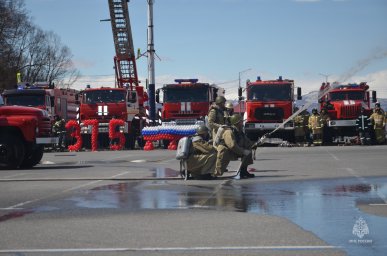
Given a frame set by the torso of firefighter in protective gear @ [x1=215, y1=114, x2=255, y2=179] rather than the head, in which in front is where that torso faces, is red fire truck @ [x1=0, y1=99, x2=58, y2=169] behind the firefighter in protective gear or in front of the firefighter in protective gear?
behind

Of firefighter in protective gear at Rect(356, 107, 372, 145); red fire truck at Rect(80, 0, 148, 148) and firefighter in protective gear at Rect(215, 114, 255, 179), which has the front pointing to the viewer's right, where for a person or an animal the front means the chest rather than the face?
firefighter in protective gear at Rect(215, 114, 255, 179)

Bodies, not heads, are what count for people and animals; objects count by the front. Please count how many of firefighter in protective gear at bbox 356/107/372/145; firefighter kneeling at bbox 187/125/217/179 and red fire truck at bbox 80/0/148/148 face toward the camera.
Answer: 2

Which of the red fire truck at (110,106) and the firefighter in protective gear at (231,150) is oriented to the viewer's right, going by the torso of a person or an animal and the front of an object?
the firefighter in protective gear

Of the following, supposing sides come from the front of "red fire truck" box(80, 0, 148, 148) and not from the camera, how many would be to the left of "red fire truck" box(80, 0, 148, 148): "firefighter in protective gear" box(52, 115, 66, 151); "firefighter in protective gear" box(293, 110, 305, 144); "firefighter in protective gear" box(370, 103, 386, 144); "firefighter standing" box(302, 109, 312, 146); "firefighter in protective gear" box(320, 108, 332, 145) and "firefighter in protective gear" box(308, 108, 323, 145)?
5

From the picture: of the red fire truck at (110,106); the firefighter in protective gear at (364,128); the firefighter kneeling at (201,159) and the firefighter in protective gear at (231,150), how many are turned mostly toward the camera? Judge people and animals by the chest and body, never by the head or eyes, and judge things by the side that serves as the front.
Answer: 2

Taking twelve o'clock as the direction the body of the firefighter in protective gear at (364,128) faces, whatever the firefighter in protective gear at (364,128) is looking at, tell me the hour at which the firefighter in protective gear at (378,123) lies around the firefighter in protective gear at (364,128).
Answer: the firefighter in protective gear at (378,123) is roughly at 8 o'clock from the firefighter in protective gear at (364,128).

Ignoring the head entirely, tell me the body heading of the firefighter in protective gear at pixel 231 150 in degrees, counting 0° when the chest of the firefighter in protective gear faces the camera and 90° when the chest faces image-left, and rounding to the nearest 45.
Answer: approximately 270°

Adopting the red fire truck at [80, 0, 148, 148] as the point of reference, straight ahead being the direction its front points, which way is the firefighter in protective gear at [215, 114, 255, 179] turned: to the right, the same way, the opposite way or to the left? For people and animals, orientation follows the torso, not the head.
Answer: to the left

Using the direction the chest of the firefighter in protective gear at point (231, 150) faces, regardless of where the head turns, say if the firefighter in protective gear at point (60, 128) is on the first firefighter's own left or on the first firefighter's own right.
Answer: on the first firefighter's own left

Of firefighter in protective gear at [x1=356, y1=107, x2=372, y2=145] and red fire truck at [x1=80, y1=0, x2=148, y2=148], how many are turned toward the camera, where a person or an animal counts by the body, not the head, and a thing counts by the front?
2

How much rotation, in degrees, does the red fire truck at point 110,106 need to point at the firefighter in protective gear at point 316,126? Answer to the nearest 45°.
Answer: approximately 90° to its left
